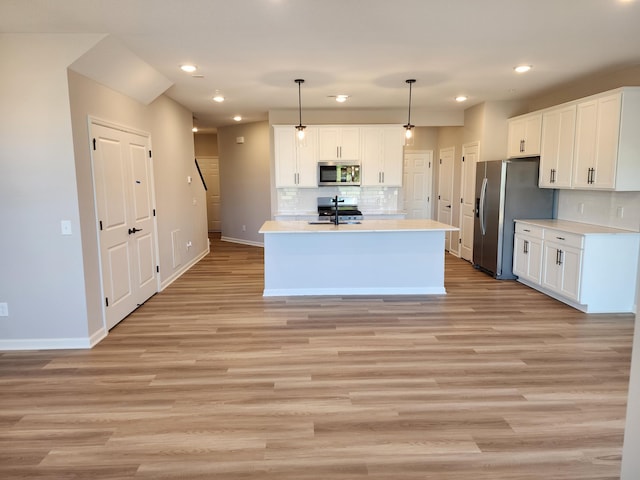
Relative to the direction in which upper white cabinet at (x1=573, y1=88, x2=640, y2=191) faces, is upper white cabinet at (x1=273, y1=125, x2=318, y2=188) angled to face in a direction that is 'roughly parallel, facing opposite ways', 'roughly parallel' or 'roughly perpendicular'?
roughly perpendicular

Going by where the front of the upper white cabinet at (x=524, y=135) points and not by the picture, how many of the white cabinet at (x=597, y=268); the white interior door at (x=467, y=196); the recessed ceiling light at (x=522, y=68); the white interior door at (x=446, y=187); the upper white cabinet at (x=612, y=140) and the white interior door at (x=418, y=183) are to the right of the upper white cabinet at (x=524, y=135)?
3

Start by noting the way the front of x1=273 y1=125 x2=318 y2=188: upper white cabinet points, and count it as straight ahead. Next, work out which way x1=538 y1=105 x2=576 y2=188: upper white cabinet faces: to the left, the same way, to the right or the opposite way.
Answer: to the right

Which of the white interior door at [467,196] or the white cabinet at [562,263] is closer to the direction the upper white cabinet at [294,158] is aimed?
the white cabinet

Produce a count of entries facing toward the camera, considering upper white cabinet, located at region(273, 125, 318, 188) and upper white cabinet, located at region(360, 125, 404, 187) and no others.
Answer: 2

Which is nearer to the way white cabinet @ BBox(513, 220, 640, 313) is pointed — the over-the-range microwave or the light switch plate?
the light switch plate

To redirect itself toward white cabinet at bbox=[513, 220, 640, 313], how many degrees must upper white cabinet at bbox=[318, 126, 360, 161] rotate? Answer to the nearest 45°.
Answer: approximately 45° to its left

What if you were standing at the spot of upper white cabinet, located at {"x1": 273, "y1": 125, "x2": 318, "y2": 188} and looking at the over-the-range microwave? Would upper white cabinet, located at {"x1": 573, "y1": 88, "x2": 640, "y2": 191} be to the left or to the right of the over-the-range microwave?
right

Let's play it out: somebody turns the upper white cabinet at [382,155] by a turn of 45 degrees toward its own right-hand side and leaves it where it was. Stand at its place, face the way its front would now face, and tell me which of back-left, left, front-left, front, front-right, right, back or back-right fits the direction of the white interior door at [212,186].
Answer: right

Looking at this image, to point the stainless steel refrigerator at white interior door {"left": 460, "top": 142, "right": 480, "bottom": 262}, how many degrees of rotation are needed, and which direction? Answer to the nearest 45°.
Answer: approximately 90° to its right

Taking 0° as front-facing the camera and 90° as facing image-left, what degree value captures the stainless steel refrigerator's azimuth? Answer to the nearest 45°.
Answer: approximately 45°
